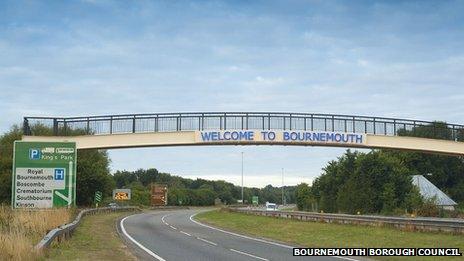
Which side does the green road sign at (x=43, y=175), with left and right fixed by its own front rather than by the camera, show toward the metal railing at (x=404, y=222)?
left

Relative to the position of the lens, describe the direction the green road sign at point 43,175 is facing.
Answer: facing the viewer
